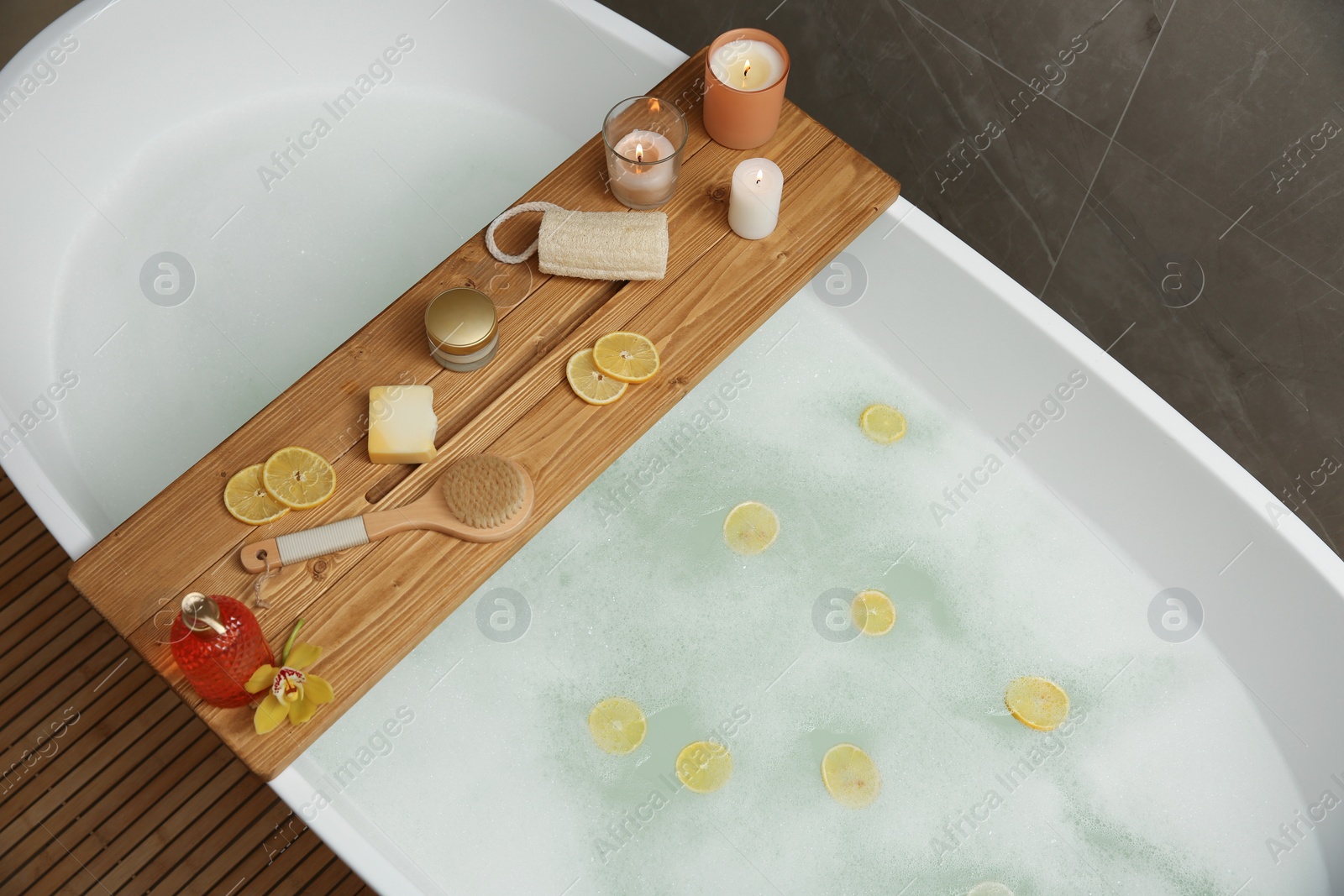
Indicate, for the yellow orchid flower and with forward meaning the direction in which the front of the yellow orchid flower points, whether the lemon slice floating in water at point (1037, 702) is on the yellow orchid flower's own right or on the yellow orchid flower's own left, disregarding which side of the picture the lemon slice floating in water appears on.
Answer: on the yellow orchid flower's own left

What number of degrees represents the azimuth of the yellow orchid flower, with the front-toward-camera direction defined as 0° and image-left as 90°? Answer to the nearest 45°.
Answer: approximately 0°

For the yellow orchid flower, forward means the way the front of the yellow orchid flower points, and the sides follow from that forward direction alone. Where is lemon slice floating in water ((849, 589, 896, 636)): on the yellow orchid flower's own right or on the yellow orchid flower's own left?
on the yellow orchid flower's own left
